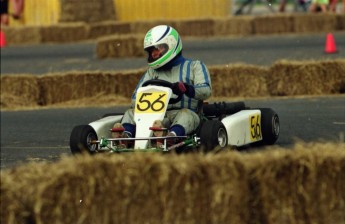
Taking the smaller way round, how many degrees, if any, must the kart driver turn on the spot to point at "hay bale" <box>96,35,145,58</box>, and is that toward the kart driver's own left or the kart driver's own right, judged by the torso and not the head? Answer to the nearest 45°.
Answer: approximately 135° to the kart driver's own right

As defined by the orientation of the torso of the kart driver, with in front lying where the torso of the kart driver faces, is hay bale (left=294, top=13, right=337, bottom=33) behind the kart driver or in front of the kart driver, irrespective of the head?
behind

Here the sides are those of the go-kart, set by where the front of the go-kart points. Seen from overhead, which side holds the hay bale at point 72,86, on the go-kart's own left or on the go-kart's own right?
on the go-kart's own right

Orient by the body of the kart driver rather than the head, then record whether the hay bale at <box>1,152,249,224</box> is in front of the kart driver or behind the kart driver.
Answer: in front

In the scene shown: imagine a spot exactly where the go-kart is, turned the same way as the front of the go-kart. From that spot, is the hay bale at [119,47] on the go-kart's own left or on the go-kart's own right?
on the go-kart's own right

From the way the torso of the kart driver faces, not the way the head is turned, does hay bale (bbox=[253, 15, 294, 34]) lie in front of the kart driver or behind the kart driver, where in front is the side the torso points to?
behind

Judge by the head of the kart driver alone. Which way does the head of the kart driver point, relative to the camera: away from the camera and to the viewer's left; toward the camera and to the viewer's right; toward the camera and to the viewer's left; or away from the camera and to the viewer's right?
toward the camera and to the viewer's left

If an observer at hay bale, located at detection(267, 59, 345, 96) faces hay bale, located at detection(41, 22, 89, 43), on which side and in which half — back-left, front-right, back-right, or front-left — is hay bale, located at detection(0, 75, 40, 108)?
front-left

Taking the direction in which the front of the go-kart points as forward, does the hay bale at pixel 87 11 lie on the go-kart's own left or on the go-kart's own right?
on the go-kart's own right

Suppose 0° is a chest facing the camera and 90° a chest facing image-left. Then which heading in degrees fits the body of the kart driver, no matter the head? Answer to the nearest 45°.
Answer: approximately 45°

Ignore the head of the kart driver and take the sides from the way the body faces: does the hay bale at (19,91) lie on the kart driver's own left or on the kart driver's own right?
on the kart driver's own right

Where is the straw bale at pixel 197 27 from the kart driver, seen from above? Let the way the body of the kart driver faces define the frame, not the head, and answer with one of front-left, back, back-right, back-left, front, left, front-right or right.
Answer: back-right
